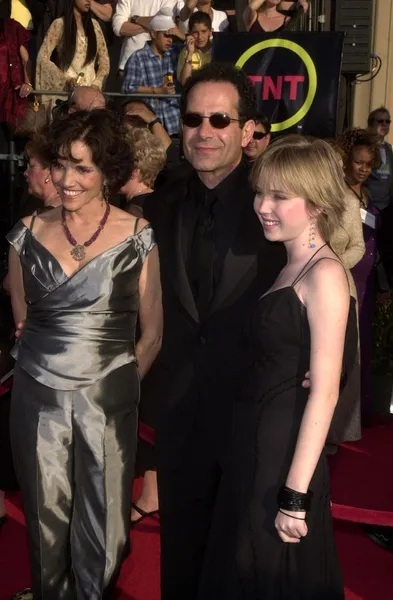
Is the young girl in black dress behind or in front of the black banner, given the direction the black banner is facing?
in front

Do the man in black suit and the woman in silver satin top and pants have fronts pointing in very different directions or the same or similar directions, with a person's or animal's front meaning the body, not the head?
same or similar directions

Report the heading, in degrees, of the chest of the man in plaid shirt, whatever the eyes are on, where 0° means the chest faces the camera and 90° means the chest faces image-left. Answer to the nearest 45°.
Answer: approximately 315°

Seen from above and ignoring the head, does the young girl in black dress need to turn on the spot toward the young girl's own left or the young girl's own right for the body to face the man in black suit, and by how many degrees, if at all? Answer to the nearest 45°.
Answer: approximately 90° to the young girl's own right

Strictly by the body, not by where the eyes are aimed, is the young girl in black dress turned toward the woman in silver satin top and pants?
no

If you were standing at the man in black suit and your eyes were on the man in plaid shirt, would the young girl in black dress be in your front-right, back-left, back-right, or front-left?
back-right

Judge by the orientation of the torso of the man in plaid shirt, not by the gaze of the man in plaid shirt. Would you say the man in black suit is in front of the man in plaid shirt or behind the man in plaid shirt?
in front

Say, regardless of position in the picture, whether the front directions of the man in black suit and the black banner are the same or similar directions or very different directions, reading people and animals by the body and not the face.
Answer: same or similar directions

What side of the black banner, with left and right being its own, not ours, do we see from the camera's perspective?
front

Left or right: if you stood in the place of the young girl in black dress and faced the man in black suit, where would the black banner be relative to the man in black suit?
right

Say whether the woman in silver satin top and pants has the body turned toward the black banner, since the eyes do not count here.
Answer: no

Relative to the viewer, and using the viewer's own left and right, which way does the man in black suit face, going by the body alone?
facing the viewer

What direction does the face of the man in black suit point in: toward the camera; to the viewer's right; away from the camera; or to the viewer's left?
toward the camera

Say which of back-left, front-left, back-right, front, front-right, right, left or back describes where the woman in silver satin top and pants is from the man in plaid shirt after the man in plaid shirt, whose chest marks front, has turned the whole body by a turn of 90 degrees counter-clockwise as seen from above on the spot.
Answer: back-right

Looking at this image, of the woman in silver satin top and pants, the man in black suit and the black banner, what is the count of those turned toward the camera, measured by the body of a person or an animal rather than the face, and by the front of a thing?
3

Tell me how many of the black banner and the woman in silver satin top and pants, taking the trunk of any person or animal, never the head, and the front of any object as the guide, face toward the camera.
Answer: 2

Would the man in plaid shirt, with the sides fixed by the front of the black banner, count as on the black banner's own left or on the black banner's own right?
on the black banner's own right

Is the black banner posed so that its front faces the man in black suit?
yes
